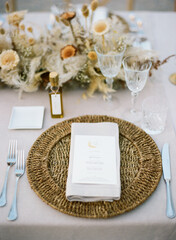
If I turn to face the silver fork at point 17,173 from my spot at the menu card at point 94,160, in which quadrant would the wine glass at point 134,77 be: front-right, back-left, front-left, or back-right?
back-right

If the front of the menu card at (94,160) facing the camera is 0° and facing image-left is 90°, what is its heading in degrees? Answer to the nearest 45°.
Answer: approximately 0°
